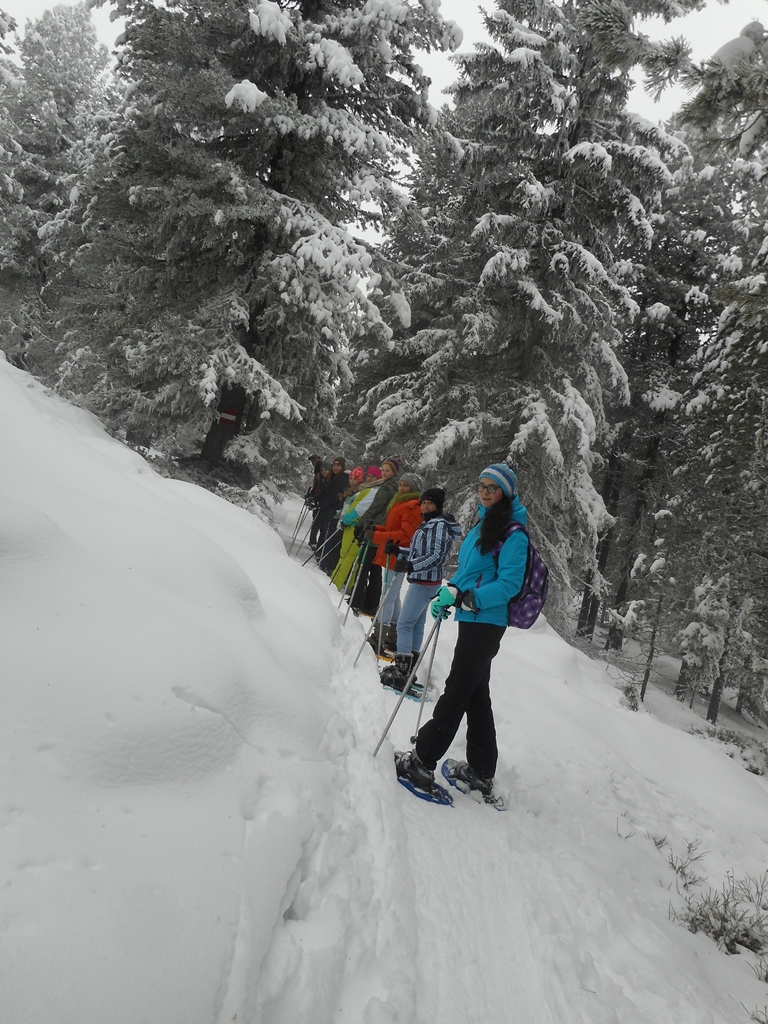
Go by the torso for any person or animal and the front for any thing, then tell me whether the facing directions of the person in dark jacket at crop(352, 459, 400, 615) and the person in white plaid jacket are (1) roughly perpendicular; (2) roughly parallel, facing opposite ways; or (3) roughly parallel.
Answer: roughly parallel

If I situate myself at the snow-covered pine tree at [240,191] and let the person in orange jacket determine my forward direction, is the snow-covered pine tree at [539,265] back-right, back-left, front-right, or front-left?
front-left

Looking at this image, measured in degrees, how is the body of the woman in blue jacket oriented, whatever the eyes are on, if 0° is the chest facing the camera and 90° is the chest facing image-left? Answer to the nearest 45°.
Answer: approximately 90°

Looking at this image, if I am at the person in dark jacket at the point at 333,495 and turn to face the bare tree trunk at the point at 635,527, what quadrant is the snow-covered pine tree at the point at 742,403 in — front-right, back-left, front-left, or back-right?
front-right

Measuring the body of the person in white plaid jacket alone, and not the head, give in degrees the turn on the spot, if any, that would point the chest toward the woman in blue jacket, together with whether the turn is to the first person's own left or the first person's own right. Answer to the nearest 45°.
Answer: approximately 90° to the first person's own left

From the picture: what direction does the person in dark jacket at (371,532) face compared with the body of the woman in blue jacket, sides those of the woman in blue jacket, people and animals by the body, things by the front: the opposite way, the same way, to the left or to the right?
the same way

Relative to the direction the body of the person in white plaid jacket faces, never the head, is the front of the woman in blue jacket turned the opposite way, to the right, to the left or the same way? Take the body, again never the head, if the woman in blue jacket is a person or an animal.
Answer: the same way
